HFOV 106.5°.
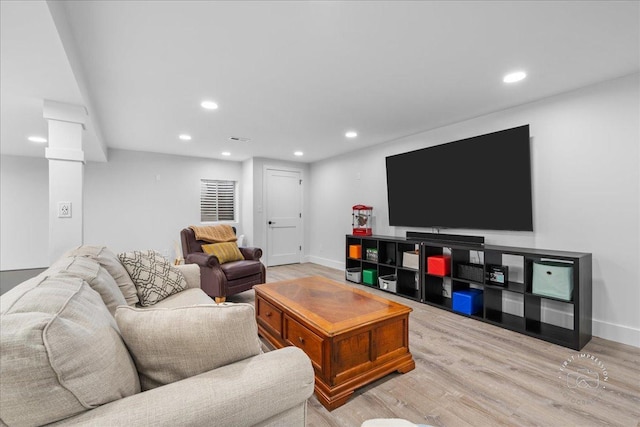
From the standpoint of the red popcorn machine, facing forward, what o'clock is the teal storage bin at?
The teal storage bin is roughly at 9 o'clock from the red popcorn machine.

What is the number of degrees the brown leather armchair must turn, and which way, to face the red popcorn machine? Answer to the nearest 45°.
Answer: approximately 45° to its left

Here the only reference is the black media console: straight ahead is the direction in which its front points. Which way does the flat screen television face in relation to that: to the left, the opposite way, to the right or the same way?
the same way

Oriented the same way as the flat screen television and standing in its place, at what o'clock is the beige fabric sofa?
The beige fabric sofa is roughly at 11 o'clock from the flat screen television.

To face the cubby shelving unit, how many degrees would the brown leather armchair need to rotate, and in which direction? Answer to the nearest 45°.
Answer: approximately 45° to its left

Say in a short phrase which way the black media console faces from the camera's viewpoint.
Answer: facing the viewer and to the left of the viewer

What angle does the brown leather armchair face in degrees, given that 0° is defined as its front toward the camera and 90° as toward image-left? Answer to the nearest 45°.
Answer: approximately 315°

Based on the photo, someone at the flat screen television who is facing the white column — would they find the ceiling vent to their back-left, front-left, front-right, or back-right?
front-right

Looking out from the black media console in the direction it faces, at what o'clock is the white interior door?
The white interior door is roughly at 2 o'clock from the black media console.

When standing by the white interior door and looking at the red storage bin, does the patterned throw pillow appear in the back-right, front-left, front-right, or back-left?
front-right

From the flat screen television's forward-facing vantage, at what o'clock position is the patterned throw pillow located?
The patterned throw pillow is roughly at 12 o'clock from the flat screen television.

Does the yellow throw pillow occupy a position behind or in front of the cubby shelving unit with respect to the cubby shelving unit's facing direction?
in front

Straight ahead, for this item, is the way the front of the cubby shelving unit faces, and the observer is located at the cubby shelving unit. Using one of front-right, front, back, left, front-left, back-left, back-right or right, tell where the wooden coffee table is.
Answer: front-left

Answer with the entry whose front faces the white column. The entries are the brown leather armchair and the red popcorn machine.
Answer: the red popcorn machine

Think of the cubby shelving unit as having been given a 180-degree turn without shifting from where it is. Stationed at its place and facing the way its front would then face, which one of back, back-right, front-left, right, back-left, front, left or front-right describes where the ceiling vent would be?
back-left

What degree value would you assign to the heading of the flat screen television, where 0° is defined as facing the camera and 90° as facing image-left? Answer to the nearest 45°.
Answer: approximately 45°
